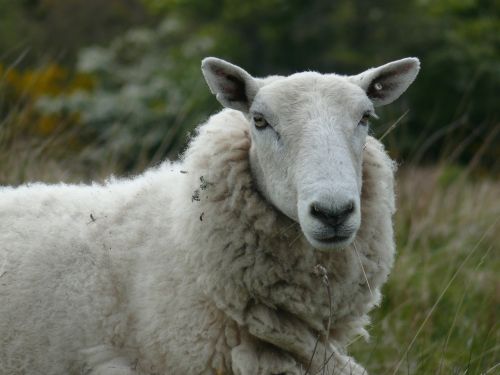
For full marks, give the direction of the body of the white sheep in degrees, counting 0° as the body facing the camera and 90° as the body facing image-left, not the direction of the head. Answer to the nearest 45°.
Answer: approximately 315°
